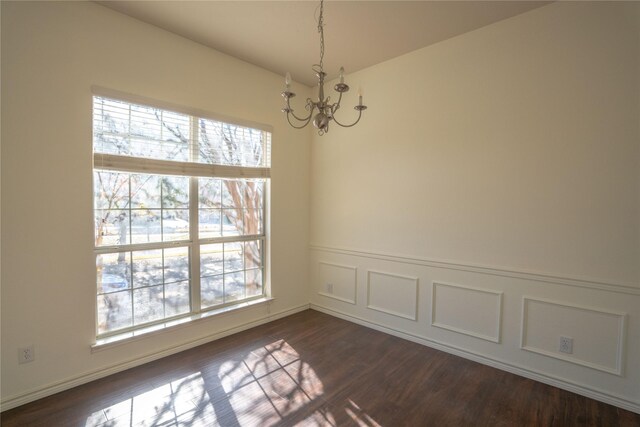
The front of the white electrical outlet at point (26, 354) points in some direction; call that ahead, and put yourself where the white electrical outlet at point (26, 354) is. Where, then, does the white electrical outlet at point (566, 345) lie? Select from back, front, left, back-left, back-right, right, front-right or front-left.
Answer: front-left

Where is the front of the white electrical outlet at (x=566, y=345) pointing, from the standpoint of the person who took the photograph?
facing the viewer

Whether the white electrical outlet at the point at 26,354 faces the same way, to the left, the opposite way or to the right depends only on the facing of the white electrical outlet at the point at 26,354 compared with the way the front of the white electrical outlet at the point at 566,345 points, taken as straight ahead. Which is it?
to the left

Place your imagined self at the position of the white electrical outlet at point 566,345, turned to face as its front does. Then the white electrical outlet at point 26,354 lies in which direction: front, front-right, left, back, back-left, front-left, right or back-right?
front-right

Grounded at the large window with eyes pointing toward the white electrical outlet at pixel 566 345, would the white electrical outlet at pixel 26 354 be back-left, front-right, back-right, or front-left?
back-right

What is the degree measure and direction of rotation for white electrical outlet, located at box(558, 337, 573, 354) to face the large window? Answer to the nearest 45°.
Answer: approximately 45° to its right
